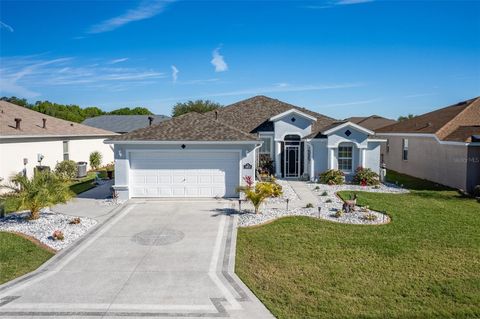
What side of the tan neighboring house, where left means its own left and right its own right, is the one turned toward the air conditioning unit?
right

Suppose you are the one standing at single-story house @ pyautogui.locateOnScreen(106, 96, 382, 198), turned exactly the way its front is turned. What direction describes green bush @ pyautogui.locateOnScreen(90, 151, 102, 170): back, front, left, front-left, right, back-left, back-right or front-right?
back-right

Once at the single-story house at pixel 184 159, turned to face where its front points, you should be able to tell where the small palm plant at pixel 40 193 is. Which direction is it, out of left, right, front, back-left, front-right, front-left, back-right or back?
front-right

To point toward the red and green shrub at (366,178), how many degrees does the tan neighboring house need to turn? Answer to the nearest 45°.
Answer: approximately 90° to its right

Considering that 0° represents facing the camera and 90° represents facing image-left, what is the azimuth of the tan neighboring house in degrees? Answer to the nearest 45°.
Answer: approximately 315°

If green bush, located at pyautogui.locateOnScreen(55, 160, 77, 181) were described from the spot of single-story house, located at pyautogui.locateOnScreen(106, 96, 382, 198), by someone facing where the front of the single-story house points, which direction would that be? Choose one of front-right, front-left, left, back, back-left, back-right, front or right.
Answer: back-right

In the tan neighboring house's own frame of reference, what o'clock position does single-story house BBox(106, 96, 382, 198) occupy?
The single-story house is roughly at 3 o'clock from the tan neighboring house.

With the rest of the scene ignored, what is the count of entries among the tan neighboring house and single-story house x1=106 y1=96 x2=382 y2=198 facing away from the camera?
0

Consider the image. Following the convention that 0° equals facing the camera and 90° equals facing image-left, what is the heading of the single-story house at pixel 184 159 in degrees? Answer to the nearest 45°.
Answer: approximately 0°

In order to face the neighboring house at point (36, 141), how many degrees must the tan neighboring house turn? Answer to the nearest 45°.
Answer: approximately 90° to its right

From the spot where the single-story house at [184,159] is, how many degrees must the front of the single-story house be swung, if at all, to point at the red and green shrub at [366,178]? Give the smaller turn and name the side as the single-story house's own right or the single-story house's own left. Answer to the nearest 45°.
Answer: approximately 90° to the single-story house's own left

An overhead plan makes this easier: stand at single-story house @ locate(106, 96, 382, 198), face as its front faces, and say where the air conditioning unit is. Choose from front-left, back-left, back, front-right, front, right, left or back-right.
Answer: back-right

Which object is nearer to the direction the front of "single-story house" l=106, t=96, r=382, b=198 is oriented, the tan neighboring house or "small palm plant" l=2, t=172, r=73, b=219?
the small palm plant
